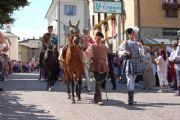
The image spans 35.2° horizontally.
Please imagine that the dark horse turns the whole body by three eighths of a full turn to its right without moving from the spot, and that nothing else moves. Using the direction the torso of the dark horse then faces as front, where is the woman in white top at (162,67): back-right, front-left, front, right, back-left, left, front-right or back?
back-right

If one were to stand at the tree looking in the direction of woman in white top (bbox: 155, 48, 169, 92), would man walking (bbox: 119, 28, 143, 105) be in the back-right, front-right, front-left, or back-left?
front-right

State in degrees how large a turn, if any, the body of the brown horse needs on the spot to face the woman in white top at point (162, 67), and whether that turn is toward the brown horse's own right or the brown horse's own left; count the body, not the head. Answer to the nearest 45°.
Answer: approximately 135° to the brown horse's own left

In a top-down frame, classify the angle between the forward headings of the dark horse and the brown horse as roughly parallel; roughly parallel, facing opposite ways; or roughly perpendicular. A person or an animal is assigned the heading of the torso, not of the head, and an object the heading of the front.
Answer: roughly parallel

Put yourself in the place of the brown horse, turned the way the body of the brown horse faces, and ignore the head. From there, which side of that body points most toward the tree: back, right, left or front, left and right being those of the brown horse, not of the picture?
back

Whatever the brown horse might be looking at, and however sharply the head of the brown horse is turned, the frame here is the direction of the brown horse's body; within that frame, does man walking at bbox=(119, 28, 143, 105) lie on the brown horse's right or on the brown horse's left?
on the brown horse's left

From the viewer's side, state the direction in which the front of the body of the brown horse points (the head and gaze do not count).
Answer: toward the camera

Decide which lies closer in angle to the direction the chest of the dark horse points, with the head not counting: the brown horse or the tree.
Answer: the brown horse

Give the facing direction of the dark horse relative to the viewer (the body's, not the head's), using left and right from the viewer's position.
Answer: facing the viewer

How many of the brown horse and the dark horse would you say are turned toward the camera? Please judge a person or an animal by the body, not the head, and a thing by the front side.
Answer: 2

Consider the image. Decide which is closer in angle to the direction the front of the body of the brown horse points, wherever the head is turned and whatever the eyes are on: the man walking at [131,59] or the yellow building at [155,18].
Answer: the man walking
